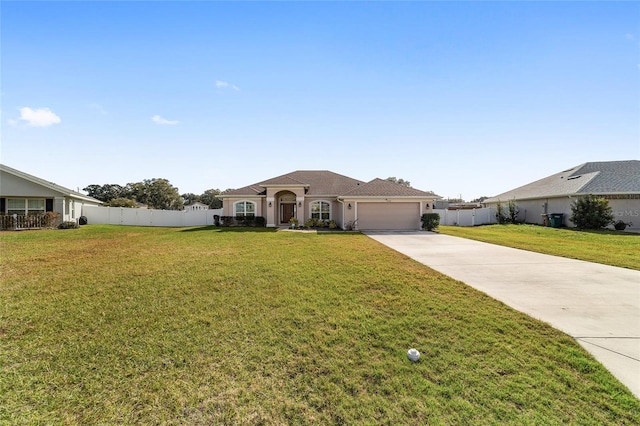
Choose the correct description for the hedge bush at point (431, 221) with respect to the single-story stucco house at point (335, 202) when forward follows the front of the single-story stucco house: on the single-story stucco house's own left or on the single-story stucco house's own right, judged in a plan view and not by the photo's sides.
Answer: on the single-story stucco house's own left

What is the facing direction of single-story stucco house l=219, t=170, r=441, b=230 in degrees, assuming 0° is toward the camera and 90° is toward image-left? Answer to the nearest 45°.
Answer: approximately 0°

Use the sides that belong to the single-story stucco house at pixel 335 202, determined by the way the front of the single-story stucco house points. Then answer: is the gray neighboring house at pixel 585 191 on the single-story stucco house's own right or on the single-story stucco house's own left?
on the single-story stucco house's own left

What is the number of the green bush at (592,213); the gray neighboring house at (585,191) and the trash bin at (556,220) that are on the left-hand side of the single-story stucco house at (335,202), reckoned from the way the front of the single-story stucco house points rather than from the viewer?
3

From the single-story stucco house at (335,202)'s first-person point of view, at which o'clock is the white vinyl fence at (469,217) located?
The white vinyl fence is roughly at 8 o'clock from the single-story stucco house.

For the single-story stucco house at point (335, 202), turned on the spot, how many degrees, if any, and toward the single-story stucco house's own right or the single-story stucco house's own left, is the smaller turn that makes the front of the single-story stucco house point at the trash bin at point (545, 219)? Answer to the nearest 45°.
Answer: approximately 90° to the single-story stucco house's own left

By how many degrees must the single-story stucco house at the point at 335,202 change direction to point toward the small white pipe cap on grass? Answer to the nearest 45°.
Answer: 0° — it already faces it

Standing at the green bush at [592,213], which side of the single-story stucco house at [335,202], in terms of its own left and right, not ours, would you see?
left

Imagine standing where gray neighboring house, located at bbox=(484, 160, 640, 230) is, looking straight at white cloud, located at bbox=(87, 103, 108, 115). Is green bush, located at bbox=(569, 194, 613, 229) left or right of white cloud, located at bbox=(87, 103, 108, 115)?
left

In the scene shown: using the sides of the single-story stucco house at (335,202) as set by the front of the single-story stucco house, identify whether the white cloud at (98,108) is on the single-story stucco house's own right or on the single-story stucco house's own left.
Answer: on the single-story stucco house's own right

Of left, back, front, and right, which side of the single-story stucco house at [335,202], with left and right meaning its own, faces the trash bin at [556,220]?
left

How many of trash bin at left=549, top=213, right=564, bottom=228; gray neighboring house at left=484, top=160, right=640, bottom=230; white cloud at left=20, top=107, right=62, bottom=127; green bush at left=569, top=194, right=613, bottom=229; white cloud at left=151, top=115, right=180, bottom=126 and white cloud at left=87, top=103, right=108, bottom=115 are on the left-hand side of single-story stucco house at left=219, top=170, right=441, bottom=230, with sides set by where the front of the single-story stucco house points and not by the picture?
3
